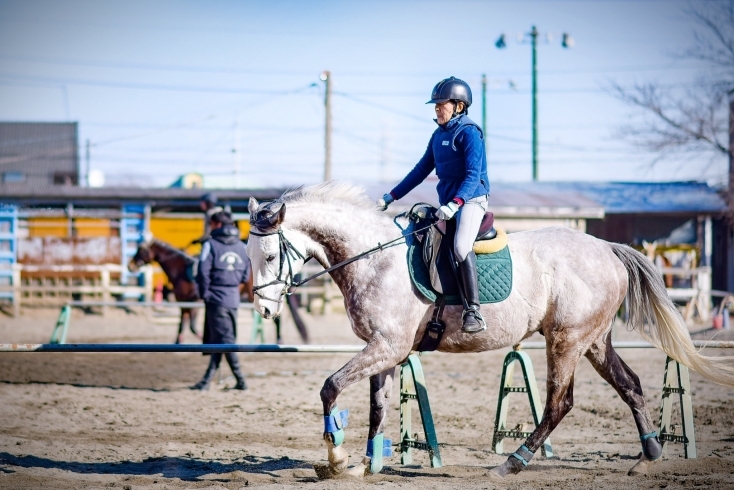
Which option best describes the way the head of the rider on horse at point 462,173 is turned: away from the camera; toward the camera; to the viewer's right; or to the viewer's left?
to the viewer's left

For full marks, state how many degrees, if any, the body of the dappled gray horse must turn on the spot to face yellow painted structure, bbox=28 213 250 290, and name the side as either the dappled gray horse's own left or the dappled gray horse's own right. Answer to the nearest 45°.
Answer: approximately 45° to the dappled gray horse's own right

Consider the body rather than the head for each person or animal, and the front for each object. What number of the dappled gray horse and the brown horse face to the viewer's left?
2

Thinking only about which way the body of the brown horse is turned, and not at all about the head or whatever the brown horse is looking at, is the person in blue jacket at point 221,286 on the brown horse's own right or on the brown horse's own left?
on the brown horse's own left

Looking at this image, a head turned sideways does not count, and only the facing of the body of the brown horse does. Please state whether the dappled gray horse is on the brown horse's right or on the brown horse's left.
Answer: on the brown horse's left

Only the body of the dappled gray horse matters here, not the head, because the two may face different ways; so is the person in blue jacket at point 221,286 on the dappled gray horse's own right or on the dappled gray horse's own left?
on the dappled gray horse's own right

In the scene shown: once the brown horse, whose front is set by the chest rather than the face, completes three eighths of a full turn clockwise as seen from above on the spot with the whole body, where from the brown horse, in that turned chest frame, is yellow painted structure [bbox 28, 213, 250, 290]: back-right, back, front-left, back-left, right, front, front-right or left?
front-left

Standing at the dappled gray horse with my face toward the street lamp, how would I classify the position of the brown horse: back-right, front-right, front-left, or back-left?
front-left

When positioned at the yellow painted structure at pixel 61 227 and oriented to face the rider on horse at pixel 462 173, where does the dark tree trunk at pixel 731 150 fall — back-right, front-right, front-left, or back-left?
front-left

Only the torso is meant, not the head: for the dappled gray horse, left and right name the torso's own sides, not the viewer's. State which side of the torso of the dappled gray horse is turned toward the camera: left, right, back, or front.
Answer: left

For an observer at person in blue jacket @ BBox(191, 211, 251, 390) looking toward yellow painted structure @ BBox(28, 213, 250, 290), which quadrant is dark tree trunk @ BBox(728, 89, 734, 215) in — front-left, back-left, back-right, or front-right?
front-right

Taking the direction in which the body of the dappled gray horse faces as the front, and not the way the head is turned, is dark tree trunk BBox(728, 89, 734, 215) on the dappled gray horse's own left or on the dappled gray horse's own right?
on the dappled gray horse's own right

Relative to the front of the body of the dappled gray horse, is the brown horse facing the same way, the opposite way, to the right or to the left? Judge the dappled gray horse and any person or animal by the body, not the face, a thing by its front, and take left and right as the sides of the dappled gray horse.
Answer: the same way

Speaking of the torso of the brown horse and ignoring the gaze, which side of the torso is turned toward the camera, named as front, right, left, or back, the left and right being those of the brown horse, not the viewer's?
left

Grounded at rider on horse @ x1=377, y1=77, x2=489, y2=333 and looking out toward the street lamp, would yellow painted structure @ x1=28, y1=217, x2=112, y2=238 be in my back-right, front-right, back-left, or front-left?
front-left
